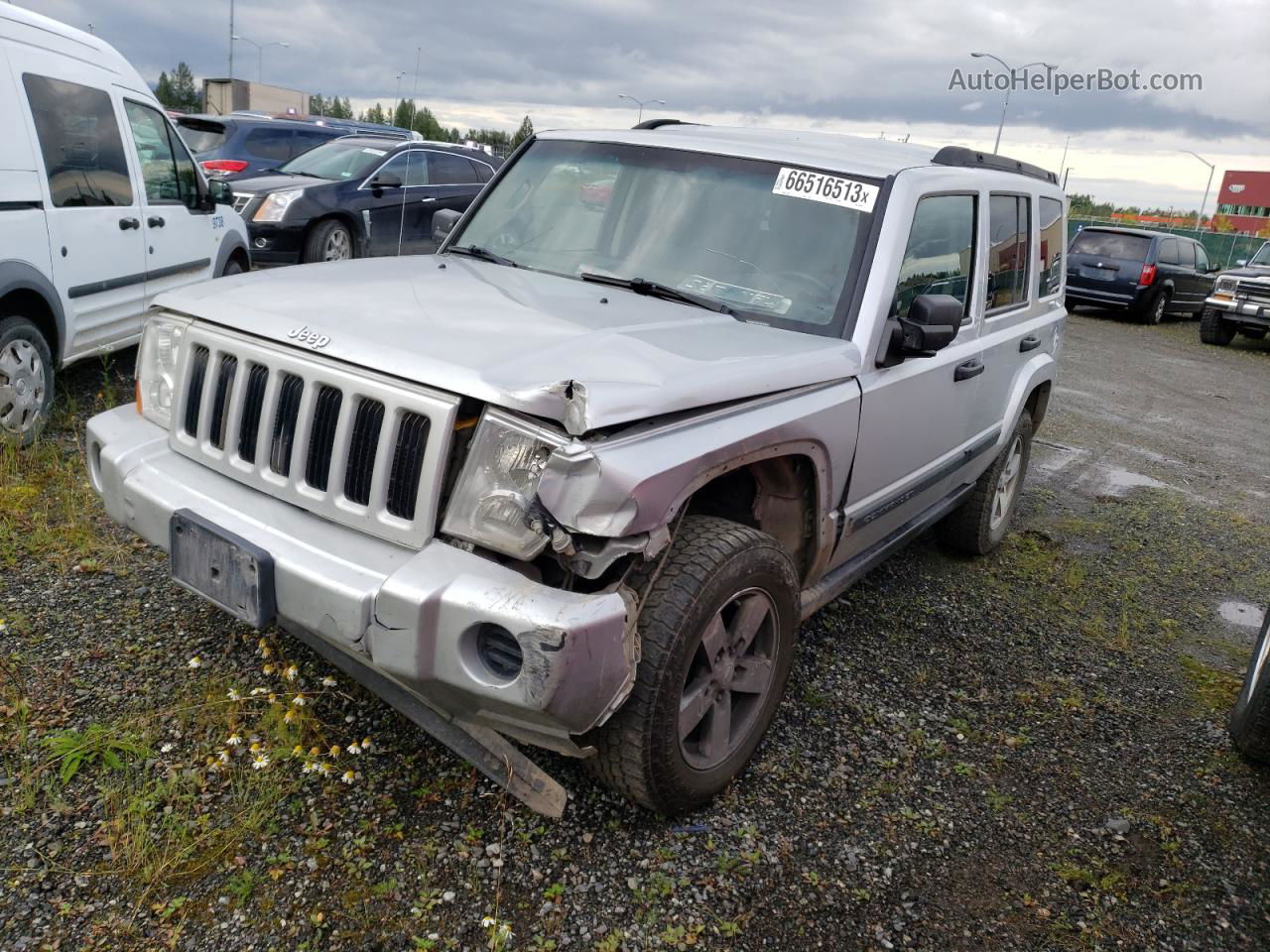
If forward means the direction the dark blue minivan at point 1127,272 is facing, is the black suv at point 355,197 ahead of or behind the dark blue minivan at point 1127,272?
behind

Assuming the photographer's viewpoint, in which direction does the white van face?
facing away from the viewer and to the right of the viewer

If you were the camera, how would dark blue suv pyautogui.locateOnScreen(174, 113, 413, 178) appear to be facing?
facing away from the viewer and to the right of the viewer

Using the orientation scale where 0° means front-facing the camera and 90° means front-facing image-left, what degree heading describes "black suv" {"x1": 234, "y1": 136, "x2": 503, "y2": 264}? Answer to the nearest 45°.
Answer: approximately 45°

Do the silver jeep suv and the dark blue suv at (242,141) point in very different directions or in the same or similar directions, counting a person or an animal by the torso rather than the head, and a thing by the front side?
very different directions

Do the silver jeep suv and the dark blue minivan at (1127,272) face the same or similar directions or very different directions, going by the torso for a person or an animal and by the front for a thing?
very different directions

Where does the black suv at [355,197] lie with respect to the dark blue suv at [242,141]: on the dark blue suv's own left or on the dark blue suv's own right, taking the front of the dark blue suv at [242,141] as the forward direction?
on the dark blue suv's own right

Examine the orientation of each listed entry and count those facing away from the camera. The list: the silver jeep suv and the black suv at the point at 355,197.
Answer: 0
